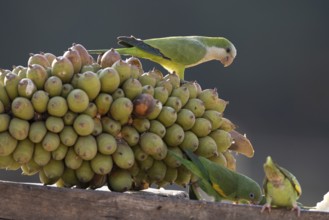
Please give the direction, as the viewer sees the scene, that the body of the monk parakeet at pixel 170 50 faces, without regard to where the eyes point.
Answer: to the viewer's right

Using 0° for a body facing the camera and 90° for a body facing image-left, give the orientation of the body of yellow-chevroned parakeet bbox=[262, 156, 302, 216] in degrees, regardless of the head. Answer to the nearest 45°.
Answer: approximately 0°

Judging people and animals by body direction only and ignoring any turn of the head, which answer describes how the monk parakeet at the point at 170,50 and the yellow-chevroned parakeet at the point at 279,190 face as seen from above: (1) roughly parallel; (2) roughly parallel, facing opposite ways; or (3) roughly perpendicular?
roughly perpendicular
